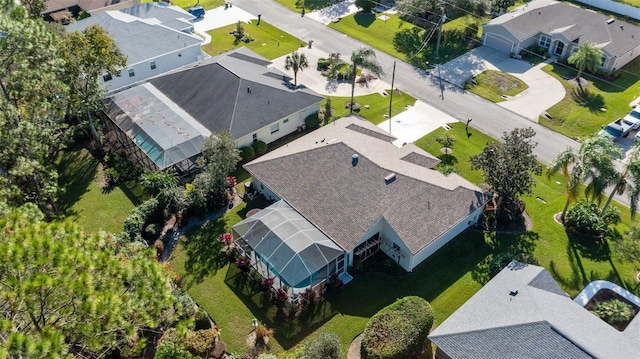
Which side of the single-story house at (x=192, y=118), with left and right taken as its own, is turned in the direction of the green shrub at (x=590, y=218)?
right

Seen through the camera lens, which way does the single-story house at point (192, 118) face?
facing away from the viewer and to the right of the viewer

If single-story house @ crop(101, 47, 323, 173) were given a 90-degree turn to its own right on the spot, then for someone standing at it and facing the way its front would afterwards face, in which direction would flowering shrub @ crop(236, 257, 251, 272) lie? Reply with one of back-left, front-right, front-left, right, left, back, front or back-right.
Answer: front-right

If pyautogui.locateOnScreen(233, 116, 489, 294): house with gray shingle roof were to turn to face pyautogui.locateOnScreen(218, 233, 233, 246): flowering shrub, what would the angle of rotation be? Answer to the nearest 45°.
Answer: approximately 135° to its left

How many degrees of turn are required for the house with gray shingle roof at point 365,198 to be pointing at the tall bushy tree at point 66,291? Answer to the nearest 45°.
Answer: approximately 180°

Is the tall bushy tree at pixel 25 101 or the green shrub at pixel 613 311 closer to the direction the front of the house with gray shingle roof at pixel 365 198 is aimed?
the green shrub

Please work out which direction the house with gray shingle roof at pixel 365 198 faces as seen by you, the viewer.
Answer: facing away from the viewer and to the right of the viewer

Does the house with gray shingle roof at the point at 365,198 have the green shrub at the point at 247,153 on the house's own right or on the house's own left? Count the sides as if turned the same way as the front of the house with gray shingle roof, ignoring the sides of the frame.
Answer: on the house's own left

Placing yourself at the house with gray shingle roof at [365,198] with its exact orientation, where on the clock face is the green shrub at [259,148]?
The green shrub is roughly at 9 o'clock from the house with gray shingle roof.

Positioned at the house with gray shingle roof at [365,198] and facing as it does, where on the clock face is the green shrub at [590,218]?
The green shrub is roughly at 1 o'clock from the house with gray shingle roof.

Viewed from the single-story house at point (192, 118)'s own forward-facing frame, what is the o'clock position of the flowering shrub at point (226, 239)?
The flowering shrub is roughly at 4 o'clock from the single-story house.
